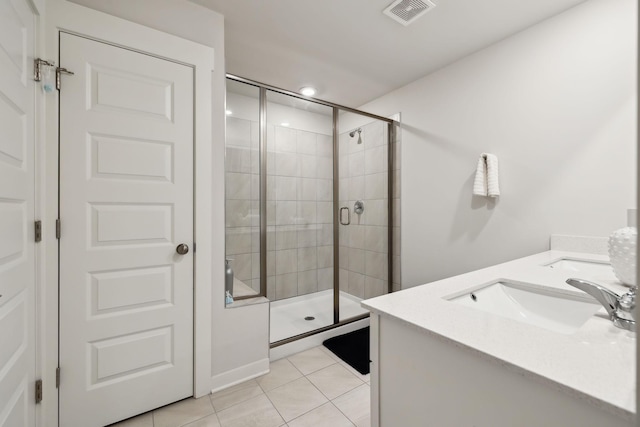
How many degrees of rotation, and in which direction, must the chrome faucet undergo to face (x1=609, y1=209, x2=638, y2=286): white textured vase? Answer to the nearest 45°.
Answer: approximately 90° to its right

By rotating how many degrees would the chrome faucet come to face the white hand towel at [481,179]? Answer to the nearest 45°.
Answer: approximately 45° to its right

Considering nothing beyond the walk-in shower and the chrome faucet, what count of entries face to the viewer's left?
1

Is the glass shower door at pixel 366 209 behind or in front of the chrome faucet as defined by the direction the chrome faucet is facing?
in front

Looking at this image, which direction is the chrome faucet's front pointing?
to the viewer's left

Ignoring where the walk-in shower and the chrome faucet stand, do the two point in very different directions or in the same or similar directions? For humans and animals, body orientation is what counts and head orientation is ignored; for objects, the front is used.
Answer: very different directions

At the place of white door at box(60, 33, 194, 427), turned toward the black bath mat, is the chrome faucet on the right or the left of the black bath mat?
right

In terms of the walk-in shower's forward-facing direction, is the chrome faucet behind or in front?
in front

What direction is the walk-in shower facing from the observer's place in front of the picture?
facing the viewer and to the right of the viewer

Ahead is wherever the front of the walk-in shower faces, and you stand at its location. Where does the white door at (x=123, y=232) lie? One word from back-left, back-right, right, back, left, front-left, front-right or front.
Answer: right
